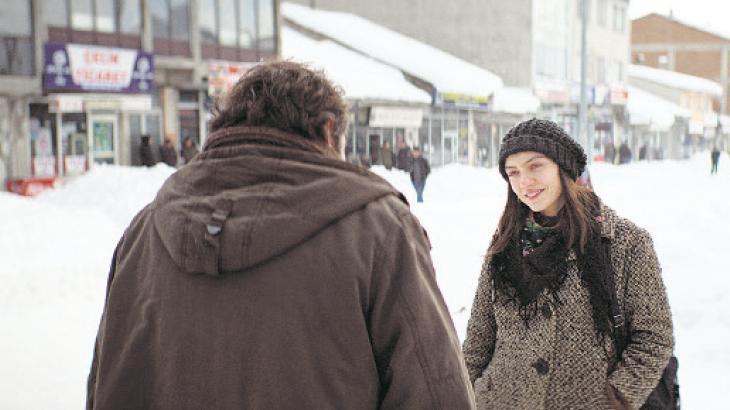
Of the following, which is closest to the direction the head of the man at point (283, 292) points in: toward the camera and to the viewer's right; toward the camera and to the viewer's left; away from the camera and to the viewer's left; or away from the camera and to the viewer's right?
away from the camera and to the viewer's right

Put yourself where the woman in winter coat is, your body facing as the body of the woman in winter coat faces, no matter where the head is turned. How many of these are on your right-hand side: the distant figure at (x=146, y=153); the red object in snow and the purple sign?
3

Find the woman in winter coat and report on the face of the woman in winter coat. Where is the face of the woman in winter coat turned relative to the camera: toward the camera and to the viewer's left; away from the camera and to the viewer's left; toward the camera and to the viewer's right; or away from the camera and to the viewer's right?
toward the camera and to the viewer's left

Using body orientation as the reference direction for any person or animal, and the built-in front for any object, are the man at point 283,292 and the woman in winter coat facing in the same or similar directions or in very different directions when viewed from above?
very different directions

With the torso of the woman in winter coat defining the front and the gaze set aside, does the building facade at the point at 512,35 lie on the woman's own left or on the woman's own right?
on the woman's own right

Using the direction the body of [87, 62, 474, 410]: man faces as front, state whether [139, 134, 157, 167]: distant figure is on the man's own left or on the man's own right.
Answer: on the man's own left

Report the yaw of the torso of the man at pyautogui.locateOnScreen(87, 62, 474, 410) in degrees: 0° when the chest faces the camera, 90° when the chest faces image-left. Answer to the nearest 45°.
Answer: approximately 225°

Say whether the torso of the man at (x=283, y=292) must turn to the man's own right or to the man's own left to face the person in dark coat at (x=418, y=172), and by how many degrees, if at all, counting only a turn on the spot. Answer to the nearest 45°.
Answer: approximately 45° to the man's own left

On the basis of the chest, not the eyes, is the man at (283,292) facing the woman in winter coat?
yes

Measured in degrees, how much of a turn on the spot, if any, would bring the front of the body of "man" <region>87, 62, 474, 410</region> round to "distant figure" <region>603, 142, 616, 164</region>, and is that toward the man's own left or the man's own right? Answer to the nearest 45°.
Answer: approximately 45° to the man's own left

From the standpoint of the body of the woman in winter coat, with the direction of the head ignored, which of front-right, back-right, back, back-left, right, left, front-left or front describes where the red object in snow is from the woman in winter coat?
right

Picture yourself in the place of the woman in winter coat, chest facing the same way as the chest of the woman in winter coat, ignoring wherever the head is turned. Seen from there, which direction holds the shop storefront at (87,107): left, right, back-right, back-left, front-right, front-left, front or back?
right

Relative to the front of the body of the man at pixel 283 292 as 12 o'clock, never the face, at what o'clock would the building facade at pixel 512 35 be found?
The building facade is roughly at 11 o'clock from the man.
